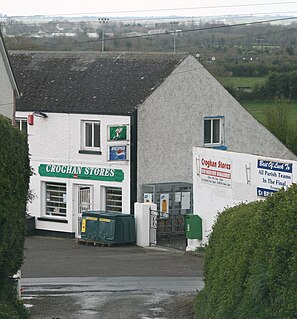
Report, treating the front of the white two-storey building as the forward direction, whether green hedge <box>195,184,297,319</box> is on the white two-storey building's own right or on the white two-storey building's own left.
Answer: on the white two-storey building's own left

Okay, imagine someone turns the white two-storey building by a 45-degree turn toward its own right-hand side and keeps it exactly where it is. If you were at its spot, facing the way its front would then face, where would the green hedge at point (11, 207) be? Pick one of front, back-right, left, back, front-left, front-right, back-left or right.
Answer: left

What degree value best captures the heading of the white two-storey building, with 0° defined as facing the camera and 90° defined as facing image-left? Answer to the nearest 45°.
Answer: approximately 45°
